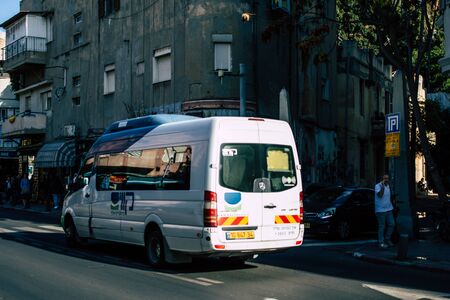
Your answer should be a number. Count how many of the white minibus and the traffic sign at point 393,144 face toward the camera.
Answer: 1

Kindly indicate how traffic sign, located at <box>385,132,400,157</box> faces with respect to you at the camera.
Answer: facing the viewer

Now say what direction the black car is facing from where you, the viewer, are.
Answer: facing the viewer and to the left of the viewer

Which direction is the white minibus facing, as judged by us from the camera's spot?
facing away from the viewer and to the left of the viewer

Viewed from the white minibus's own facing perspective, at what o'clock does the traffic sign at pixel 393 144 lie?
The traffic sign is roughly at 3 o'clock from the white minibus.

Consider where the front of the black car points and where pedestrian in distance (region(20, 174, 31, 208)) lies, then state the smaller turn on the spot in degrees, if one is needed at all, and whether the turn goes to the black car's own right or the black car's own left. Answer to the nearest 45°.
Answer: approximately 90° to the black car's own right

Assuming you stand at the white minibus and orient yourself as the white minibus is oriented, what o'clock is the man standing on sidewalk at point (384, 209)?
The man standing on sidewalk is roughly at 3 o'clock from the white minibus.

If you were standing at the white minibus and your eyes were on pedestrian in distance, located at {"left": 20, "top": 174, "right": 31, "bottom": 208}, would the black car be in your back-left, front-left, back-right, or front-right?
front-right

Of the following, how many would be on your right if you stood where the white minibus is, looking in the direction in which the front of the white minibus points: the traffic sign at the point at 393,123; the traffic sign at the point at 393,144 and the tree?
3

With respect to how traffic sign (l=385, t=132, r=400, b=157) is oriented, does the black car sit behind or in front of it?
behind

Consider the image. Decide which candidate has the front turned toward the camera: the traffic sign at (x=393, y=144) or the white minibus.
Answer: the traffic sign
